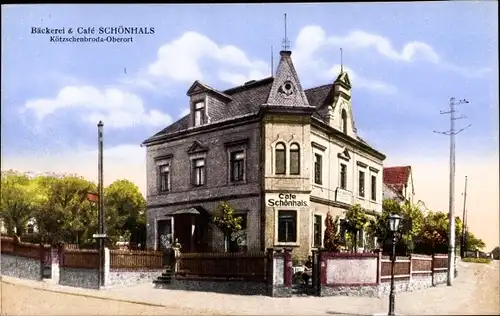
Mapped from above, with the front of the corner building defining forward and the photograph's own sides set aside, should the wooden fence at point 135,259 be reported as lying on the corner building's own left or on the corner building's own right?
on the corner building's own right

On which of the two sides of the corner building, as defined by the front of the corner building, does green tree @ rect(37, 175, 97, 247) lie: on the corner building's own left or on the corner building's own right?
on the corner building's own right

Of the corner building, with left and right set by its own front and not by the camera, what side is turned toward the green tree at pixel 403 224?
left

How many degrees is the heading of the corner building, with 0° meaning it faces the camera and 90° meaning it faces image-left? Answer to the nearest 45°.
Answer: approximately 0°

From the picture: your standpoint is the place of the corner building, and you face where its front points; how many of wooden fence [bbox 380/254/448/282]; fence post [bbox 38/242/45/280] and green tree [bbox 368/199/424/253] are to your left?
2
